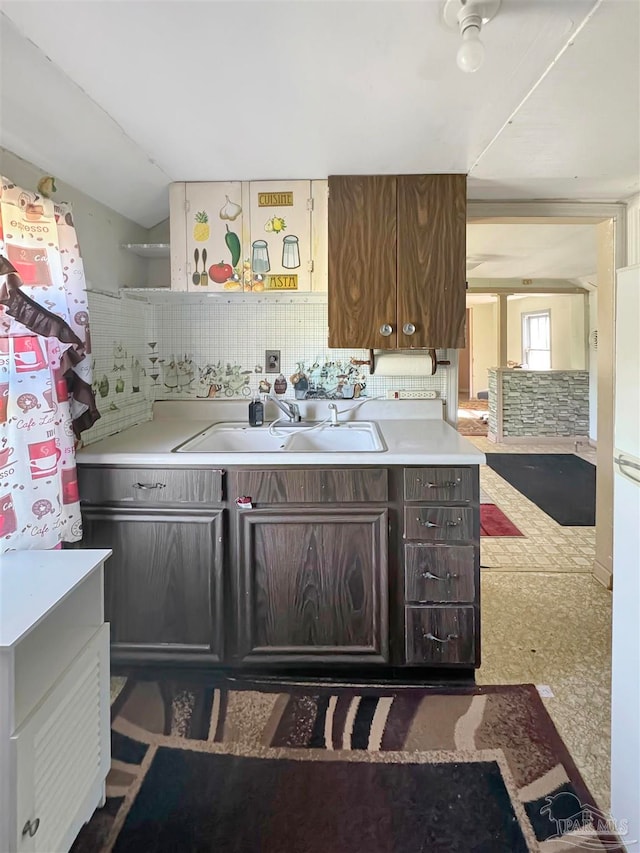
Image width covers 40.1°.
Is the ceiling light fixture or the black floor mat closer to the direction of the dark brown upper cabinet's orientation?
the ceiling light fixture

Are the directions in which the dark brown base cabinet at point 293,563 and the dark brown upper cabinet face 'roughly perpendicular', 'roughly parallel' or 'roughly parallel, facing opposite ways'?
roughly parallel

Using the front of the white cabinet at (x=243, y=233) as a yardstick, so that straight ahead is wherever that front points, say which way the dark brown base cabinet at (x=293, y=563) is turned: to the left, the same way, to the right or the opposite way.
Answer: the same way

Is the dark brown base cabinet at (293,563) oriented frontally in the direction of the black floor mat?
no

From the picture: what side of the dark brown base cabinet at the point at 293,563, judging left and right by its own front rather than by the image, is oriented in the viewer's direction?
front

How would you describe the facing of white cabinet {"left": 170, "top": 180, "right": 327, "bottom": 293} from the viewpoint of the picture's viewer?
facing the viewer

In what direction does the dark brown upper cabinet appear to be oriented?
toward the camera

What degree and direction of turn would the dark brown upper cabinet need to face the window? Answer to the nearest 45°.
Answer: approximately 180°

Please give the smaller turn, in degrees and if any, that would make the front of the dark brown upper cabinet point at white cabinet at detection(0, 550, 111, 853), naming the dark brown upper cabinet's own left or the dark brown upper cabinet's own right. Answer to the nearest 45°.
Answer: approximately 45° to the dark brown upper cabinet's own right

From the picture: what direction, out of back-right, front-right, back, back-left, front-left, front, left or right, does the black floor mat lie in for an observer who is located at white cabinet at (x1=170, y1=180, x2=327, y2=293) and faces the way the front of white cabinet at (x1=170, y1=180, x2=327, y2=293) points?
back-left

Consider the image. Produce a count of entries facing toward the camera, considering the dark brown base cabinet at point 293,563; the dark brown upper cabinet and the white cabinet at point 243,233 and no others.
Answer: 3
